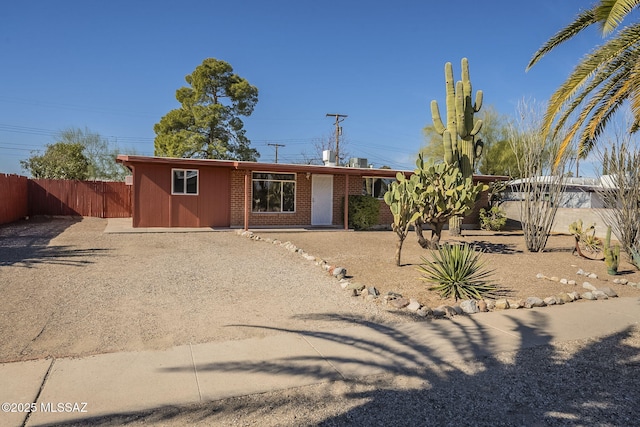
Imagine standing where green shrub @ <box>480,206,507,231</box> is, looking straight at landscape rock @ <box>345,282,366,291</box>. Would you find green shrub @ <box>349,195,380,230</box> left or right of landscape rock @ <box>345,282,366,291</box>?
right

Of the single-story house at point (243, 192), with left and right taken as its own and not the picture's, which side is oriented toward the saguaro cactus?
left

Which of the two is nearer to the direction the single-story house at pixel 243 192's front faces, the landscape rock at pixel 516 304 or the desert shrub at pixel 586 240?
the landscape rock

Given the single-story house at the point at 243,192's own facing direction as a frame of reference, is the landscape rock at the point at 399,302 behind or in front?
in front

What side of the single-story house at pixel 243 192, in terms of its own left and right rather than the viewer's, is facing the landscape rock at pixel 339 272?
front

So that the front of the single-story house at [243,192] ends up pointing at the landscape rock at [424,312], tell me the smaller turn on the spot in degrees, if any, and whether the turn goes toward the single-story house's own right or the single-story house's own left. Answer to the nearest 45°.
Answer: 0° — it already faces it

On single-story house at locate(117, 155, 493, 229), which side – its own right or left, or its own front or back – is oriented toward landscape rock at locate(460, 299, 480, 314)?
front

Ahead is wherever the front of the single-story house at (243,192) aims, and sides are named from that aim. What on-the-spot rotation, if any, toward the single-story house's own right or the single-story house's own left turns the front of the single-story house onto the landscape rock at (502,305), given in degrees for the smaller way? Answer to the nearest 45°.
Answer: approximately 45° to the single-story house's own left

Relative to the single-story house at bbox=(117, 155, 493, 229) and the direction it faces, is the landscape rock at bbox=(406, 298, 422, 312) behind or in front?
in front

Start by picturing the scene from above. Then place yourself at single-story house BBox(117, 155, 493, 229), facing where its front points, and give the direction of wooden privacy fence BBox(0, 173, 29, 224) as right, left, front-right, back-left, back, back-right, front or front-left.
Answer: right

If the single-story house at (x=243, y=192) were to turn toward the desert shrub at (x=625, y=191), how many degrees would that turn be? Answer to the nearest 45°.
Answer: approximately 45° to its left

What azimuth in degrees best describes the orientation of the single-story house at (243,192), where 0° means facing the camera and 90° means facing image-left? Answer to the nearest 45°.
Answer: approximately 0°

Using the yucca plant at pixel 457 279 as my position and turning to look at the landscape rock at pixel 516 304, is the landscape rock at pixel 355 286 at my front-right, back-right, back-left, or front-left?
back-right

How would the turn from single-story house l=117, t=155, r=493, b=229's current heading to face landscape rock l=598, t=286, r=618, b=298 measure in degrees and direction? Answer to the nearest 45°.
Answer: approximately 45° to its left

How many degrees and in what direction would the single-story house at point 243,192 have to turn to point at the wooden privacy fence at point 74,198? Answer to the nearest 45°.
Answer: approximately 135° to its right
